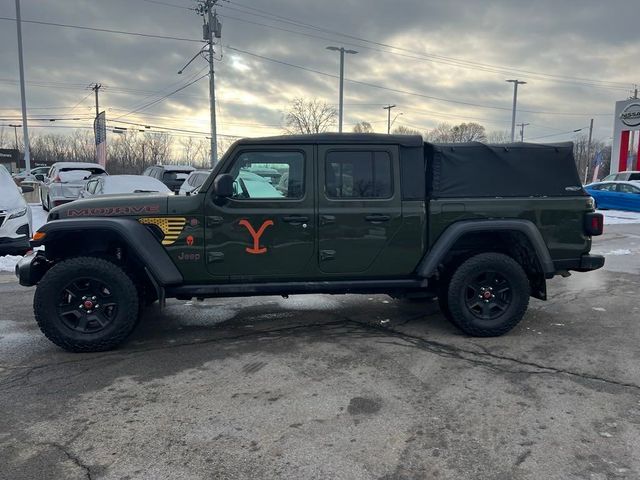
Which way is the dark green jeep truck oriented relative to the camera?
to the viewer's left

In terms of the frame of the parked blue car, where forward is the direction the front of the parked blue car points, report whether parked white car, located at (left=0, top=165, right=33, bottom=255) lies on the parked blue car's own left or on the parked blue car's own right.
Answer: on the parked blue car's own right

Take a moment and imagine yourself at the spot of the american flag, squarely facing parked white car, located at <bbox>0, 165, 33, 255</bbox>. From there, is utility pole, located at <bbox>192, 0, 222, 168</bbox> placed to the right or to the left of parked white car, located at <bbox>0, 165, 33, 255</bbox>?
left

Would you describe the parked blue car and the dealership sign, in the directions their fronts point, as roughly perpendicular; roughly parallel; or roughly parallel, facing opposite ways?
roughly perpendicular

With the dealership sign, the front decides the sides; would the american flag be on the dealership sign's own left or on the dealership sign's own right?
on the dealership sign's own right

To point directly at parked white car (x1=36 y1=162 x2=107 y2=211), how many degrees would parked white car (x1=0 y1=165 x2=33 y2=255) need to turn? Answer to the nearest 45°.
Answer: approximately 180°

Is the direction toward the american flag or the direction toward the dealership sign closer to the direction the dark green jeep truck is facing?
the american flag

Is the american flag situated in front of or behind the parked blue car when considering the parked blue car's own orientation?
behind

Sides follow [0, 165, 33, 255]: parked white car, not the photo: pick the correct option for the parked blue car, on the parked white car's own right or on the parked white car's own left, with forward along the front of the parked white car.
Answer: on the parked white car's own left

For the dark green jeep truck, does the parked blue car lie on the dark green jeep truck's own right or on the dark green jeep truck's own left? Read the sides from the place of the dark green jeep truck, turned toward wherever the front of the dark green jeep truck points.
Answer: on the dark green jeep truck's own right
